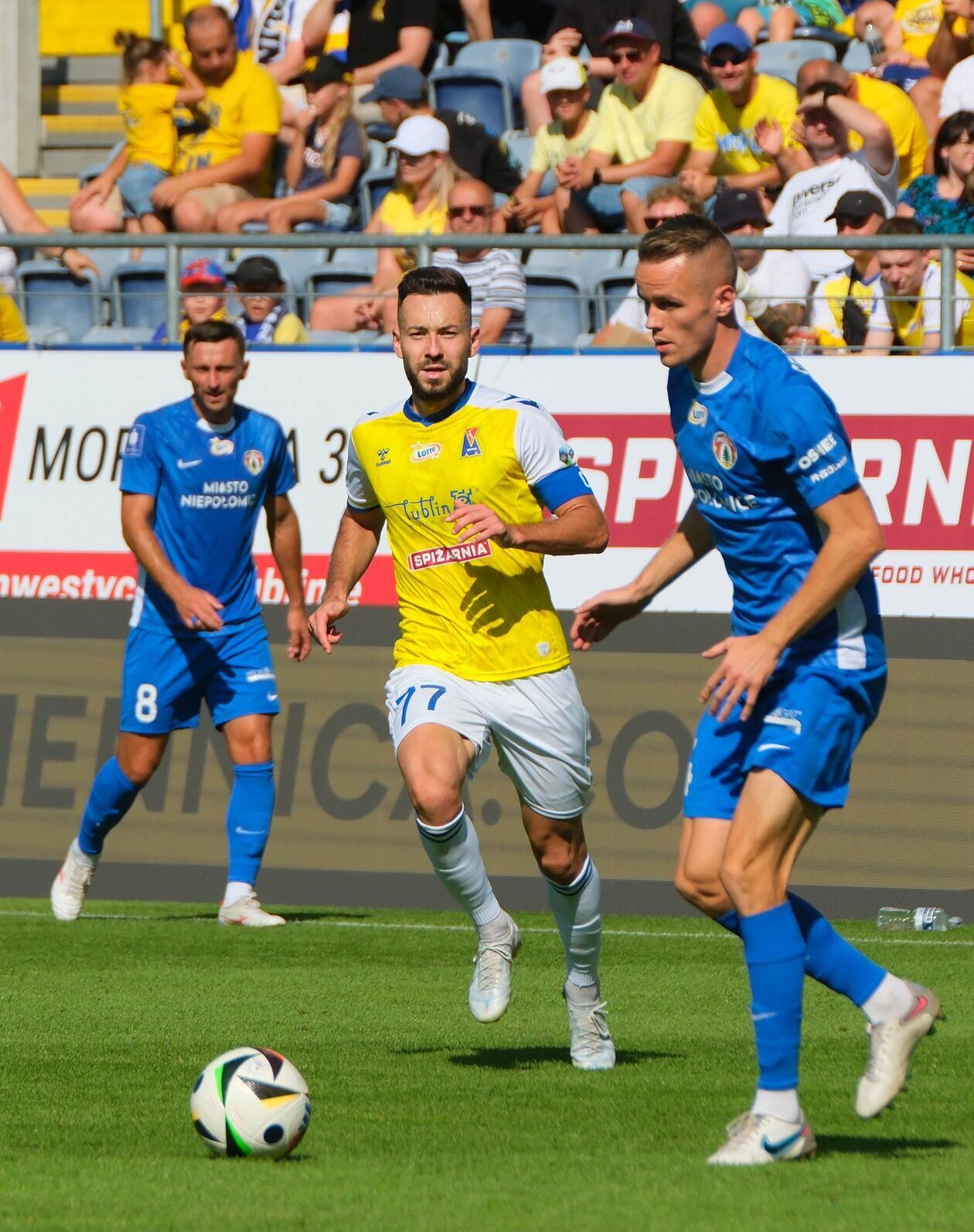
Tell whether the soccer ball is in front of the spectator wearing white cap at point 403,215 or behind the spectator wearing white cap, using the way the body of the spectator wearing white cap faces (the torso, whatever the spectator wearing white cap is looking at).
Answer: in front

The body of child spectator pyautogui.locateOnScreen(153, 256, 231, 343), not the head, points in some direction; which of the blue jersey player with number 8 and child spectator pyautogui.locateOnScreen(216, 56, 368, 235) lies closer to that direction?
the blue jersey player with number 8

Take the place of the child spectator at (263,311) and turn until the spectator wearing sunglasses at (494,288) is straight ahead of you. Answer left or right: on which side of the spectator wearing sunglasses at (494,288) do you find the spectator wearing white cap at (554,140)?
left

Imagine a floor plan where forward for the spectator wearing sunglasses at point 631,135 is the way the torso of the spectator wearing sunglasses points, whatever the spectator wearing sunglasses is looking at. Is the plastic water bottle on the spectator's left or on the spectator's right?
on the spectator's left

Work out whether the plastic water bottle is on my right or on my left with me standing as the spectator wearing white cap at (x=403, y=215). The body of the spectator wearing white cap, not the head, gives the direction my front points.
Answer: on my left

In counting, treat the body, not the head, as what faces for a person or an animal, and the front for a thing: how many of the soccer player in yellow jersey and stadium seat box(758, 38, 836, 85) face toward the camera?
2

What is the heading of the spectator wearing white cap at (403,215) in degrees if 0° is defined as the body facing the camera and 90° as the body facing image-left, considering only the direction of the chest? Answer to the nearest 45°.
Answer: approximately 45°

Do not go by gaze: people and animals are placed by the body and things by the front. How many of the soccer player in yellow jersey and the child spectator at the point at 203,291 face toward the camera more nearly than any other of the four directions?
2

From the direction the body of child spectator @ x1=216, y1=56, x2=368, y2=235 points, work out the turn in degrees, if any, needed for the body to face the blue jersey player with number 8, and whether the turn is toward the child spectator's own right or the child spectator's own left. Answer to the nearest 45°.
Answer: approximately 45° to the child spectator's own left
